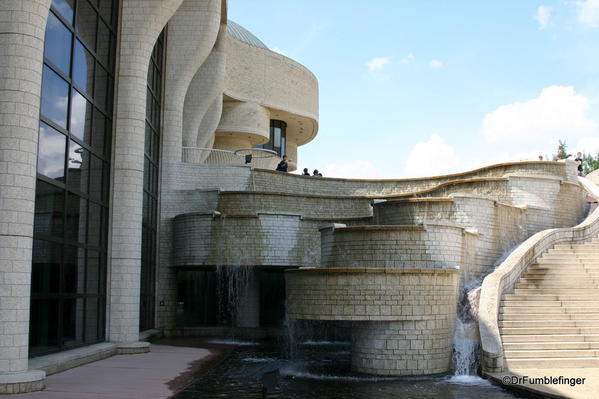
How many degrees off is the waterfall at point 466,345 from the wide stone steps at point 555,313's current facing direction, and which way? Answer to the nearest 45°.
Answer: approximately 45° to its right

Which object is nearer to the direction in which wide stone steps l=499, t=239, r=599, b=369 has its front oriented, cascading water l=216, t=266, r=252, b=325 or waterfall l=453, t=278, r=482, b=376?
the waterfall

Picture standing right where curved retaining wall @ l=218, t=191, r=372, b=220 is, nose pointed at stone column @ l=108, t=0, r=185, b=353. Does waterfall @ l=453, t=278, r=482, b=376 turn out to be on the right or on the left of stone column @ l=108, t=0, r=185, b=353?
left

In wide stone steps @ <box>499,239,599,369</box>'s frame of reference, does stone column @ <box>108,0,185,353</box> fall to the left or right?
on its right
